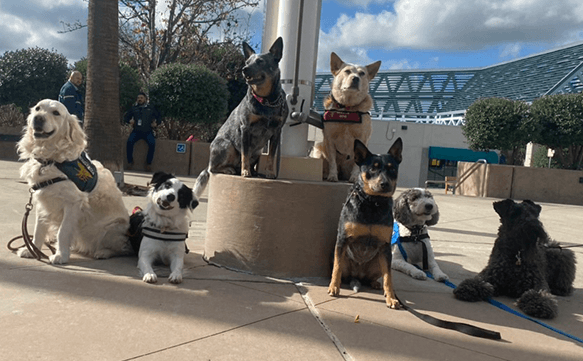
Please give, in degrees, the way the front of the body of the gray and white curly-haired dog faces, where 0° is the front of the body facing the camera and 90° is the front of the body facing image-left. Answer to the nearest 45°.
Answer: approximately 315°

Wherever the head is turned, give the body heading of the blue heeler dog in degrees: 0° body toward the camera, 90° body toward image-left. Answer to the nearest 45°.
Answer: approximately 315°

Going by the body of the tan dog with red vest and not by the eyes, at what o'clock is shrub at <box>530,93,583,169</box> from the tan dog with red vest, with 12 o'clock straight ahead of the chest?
The shrub is roughly at 7 o'clock from the tan dog with red vest.

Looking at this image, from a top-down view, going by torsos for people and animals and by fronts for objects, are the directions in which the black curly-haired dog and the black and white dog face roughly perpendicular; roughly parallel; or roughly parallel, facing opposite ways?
roughly perpendicular

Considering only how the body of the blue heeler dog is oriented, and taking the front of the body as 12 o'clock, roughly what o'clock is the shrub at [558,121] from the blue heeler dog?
The shrub is roughly at 9 o'clock from the blue heeler dog.

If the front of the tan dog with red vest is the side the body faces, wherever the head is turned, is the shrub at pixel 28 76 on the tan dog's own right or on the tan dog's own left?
on the tan dog's own right

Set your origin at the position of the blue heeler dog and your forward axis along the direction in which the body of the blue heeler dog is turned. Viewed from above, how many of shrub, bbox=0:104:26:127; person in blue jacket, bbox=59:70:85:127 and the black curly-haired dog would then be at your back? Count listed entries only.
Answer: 2

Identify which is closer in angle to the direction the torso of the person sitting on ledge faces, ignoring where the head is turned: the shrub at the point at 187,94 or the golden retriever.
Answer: the golden retriever

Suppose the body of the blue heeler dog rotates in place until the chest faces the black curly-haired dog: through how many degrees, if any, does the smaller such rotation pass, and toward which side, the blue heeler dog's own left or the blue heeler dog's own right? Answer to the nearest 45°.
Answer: approximately 45° to the blue heeler dog's own left

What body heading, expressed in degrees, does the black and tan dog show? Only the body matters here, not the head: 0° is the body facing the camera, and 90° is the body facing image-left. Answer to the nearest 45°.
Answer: approximately 0°

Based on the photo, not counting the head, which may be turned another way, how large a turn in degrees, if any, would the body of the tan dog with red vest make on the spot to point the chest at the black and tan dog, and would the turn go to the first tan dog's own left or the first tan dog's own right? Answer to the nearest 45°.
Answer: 0° — it already faces it
